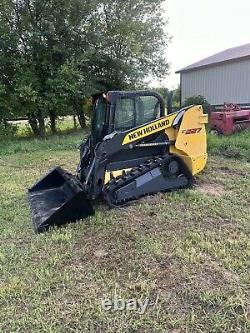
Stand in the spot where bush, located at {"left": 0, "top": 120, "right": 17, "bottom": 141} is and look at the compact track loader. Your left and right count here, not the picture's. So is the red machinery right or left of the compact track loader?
left

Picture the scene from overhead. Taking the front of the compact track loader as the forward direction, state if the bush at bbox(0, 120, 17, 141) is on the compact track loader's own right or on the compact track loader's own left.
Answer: on the compact track loader's own right

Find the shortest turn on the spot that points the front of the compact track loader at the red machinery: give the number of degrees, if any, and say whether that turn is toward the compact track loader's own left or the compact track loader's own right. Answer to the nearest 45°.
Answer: approximately 180°

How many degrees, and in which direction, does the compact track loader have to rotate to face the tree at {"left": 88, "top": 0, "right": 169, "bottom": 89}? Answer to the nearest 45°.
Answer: approximately 135° to its right

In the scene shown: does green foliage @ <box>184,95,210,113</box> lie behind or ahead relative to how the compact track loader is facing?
behind

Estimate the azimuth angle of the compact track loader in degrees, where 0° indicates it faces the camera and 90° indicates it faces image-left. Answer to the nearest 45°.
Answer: approximately 45°
